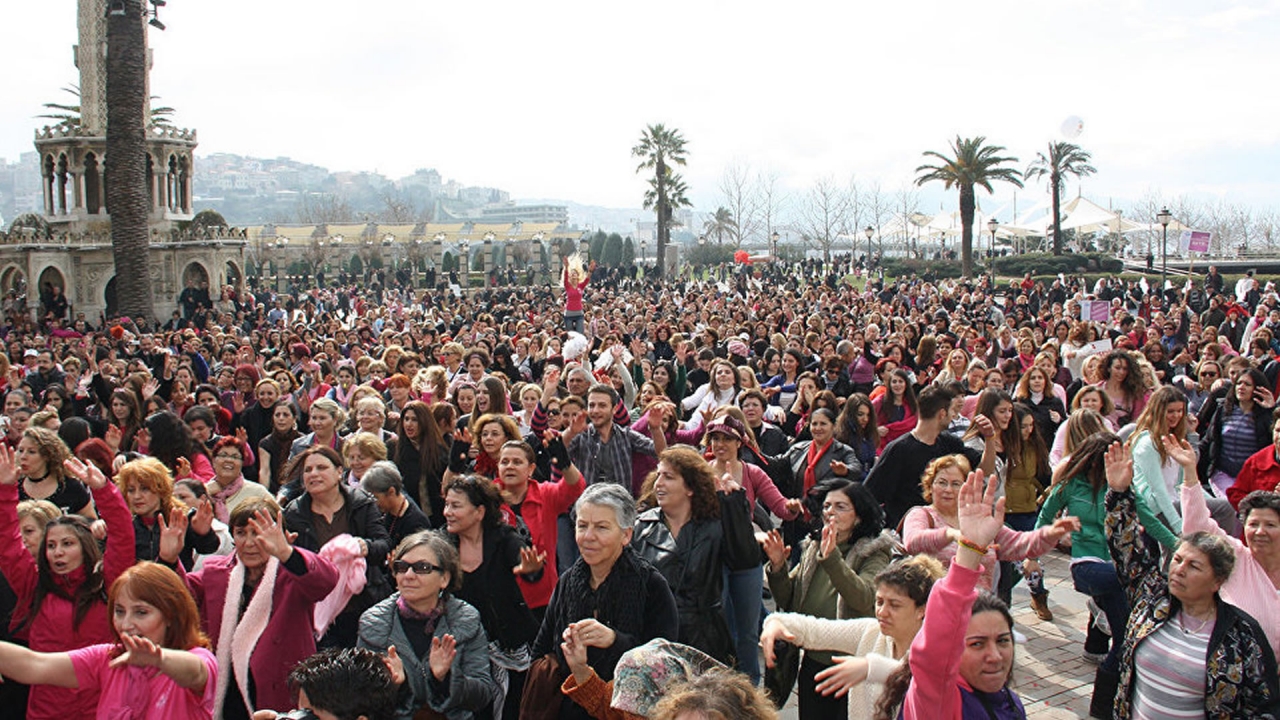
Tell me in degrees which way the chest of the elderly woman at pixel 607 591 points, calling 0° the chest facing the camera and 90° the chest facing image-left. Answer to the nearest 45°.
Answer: approximately 45°

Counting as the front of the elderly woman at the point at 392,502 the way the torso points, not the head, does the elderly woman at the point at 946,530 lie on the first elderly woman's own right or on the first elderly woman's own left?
on the first elderly woman's own left

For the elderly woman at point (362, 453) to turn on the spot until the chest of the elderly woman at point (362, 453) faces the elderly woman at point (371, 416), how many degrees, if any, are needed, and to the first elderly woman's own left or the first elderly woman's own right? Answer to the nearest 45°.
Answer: approximately 135° to the first elderly woman's own right

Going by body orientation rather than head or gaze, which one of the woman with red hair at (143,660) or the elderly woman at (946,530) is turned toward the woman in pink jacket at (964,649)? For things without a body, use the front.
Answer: the elderly woman

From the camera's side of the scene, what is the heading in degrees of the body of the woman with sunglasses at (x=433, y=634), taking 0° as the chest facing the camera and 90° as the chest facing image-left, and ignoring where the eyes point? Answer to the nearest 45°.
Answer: approximately 45°

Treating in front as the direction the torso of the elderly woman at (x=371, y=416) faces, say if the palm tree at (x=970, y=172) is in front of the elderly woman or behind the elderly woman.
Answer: behind
